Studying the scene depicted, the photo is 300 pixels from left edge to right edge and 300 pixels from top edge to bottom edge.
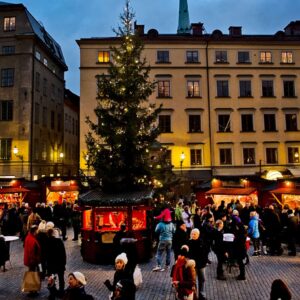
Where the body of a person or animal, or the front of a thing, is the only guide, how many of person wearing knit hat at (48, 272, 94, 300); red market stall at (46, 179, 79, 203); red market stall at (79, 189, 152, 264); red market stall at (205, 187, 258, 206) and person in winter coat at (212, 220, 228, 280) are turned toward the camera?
3

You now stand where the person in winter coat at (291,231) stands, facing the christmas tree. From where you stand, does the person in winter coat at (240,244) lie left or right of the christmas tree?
left

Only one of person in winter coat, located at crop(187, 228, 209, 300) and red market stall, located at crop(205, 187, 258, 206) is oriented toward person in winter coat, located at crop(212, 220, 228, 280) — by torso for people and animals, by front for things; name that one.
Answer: the red market stall

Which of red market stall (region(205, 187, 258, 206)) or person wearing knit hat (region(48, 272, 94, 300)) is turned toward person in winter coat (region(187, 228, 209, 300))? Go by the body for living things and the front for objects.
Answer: the red market stall

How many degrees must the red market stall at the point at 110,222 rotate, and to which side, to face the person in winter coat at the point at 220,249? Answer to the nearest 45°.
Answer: approximately 45° to its left

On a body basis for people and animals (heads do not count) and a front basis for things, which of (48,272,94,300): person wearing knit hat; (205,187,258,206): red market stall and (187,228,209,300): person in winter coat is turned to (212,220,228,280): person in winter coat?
the red market stall
